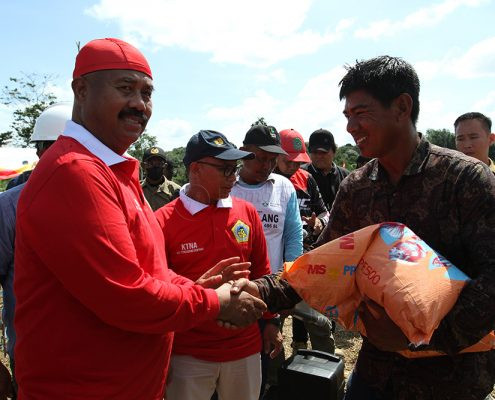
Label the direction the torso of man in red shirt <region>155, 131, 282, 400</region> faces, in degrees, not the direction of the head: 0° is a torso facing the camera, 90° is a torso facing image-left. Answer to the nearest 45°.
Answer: approximately 0°

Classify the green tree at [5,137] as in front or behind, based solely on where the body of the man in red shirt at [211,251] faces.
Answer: behind

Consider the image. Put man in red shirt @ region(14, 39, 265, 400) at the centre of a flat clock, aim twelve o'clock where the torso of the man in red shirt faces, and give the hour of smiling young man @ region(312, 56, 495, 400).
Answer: The smiling young man is roughly at 12 o'clock from the man in red shirt.

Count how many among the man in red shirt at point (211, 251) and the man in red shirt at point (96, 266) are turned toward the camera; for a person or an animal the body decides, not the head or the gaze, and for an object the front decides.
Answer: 1

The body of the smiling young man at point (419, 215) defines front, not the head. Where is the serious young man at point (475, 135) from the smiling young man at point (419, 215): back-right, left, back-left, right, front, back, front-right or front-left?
back-right

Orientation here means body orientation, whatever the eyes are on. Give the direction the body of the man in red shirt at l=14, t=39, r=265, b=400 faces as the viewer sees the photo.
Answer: to the viewer's right

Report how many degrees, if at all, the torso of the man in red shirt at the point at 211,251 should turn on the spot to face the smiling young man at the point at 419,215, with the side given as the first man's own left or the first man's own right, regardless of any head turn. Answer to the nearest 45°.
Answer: approximately 45° to the first man's own left

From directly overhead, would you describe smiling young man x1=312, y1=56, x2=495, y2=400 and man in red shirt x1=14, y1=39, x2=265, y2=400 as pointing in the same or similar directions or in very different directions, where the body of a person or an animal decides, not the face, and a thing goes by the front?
very different directions

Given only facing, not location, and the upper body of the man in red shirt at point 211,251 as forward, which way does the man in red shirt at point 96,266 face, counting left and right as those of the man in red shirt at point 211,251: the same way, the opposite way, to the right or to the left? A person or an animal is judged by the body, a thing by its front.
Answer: to the left

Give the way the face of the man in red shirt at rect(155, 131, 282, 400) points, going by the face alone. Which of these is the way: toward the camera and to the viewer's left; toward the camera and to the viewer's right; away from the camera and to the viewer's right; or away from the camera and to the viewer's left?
toward the camera and to the viewer's right

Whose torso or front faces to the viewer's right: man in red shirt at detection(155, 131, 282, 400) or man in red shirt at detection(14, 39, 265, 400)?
man in red shirt at detection(14, 39, 265, 400)
